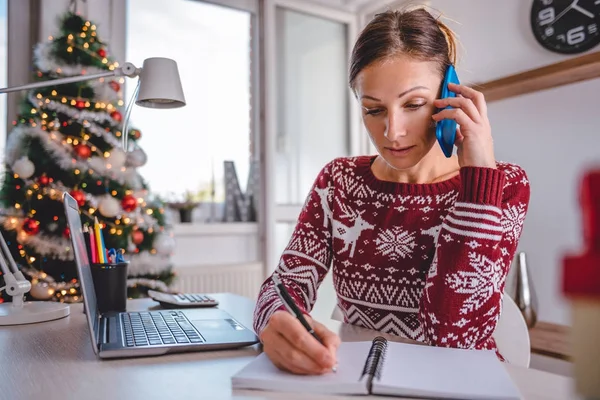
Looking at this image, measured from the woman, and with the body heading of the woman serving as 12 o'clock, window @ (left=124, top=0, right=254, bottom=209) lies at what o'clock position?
The window is roughly at 5 o'clock from the woman.

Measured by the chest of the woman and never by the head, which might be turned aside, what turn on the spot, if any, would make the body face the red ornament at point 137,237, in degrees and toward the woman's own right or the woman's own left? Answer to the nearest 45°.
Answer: approximately 135° to the woman's own right

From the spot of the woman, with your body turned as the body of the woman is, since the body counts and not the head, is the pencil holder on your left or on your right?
on your right

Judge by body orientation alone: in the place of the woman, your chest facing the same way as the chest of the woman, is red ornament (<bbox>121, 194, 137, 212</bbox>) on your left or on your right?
on your right

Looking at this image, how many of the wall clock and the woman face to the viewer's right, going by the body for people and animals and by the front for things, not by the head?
0

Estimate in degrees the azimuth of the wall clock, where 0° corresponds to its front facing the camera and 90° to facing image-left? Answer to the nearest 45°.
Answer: approximately 45°

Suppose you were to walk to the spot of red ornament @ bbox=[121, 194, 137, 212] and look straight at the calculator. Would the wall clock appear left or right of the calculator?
left

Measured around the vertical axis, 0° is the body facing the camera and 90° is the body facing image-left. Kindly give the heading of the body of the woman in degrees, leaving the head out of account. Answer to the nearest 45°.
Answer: approximately 0°

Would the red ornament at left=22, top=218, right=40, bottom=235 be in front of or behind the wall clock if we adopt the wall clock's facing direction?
in front
